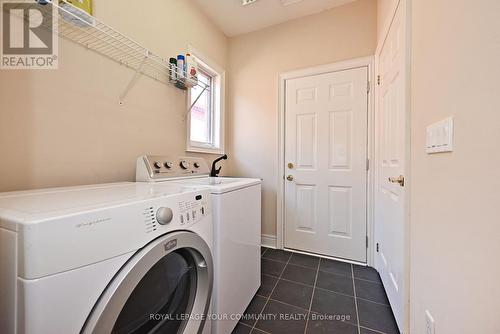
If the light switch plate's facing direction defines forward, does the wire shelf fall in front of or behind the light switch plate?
in front

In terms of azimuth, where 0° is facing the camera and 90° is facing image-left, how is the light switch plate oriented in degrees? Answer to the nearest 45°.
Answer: approximately 45°

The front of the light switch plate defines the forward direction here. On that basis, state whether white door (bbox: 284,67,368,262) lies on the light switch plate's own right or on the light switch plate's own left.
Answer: on the light switch plate's own right

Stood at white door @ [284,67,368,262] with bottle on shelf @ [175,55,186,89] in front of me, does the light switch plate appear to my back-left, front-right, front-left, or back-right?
front-left

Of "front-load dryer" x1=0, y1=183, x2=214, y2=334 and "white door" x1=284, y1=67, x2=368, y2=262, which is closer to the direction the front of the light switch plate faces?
the front-load dryer

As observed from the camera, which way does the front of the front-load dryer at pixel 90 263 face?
facing the viewer and to the right of the viewer

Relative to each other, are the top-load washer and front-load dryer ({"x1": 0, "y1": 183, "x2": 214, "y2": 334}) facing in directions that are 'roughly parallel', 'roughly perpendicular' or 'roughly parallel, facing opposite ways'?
roughly parallel

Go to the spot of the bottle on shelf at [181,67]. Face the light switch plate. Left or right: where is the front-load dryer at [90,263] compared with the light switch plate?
right

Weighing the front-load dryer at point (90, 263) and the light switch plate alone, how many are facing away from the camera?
0
